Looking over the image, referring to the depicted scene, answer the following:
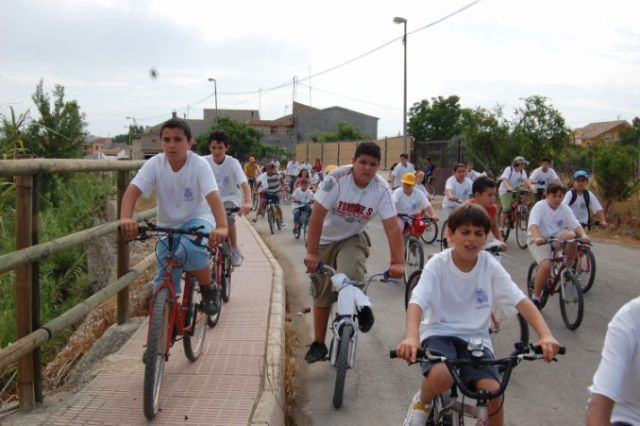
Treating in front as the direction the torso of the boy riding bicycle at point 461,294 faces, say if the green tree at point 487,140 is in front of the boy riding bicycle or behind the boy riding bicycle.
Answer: behind

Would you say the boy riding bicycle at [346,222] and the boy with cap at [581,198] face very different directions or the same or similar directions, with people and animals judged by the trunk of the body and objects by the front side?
same or similar directions

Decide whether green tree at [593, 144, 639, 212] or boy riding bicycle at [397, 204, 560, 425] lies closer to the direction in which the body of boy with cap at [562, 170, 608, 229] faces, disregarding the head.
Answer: the boy riding bicycle

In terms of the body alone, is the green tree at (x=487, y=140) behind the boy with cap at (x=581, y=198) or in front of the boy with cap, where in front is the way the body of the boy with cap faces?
behind

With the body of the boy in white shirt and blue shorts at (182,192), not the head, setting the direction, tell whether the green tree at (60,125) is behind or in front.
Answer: behind

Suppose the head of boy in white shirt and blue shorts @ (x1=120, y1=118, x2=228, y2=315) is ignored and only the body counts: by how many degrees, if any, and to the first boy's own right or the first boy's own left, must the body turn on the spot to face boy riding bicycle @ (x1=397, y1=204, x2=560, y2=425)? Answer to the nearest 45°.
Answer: approximately 45° to the first boy's own left

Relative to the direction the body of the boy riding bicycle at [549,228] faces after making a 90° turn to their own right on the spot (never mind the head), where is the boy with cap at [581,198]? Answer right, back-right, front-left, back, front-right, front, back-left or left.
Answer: back-right

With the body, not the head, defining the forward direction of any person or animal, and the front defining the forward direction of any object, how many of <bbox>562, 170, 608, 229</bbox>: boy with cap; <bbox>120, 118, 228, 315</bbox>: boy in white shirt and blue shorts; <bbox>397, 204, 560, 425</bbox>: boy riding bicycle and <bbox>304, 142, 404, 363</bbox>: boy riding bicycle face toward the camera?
4

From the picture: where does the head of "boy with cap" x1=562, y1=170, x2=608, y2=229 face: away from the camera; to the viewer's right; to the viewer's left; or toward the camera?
toward the camera

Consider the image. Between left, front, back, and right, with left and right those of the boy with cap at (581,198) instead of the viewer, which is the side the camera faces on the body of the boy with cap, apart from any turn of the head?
front

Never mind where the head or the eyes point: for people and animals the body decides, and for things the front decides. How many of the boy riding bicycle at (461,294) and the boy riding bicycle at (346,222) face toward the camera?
2

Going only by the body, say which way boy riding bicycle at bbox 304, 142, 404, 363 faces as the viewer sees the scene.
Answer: toward the camera

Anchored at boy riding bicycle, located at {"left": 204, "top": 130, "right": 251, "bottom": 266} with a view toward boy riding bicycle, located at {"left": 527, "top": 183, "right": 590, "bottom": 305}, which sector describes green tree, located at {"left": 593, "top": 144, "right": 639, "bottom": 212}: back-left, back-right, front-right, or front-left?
front-left

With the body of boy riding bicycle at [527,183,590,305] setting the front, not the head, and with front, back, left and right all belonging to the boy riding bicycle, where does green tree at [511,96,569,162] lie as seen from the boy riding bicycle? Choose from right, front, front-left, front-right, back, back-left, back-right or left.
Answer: back-left

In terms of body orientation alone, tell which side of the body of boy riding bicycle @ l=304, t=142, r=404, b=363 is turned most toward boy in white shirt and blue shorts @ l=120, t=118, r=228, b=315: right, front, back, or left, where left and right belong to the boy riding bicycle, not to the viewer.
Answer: right

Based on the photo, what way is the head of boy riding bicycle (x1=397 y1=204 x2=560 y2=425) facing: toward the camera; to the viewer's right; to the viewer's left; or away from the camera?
toward the camera

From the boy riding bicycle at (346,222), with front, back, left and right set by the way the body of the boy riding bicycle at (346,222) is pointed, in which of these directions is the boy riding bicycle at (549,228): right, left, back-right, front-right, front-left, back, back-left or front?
back-left
